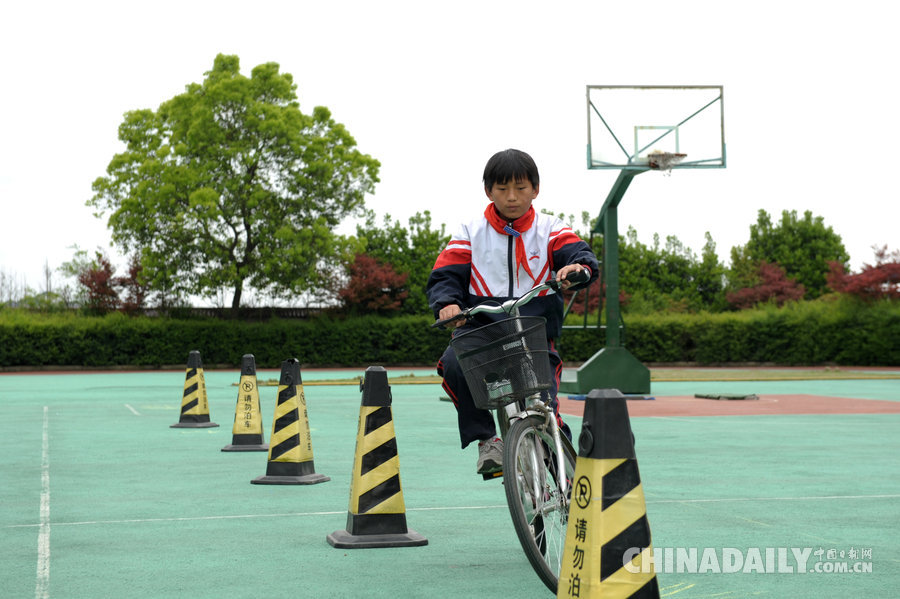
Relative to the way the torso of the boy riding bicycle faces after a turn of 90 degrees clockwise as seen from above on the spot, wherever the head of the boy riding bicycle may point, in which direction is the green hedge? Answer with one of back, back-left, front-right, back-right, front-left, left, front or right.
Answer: right

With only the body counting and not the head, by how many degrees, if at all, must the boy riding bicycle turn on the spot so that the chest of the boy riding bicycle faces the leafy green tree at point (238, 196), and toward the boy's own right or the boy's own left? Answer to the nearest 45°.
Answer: approximately 180°

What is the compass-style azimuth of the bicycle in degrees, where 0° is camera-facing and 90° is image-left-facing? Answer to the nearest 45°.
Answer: approximately 0°

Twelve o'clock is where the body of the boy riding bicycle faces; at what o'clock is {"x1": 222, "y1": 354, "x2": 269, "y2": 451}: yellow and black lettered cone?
The yellow and black lettered cone is roughly at 5 o'clock from the boy riding bicycle.

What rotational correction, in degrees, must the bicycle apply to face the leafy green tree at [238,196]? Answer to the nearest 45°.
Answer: approximately 180°

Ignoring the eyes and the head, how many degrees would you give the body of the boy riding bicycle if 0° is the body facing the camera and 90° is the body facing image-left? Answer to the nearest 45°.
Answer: approximately 0°

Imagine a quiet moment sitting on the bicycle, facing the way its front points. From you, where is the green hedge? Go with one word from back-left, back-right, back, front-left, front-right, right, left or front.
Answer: back

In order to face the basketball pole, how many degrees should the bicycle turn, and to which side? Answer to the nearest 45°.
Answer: approximately 180°

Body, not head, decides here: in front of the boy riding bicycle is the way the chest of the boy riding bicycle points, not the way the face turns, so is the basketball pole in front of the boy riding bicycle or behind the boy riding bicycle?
behind

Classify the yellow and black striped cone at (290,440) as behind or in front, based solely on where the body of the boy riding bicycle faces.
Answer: behind
